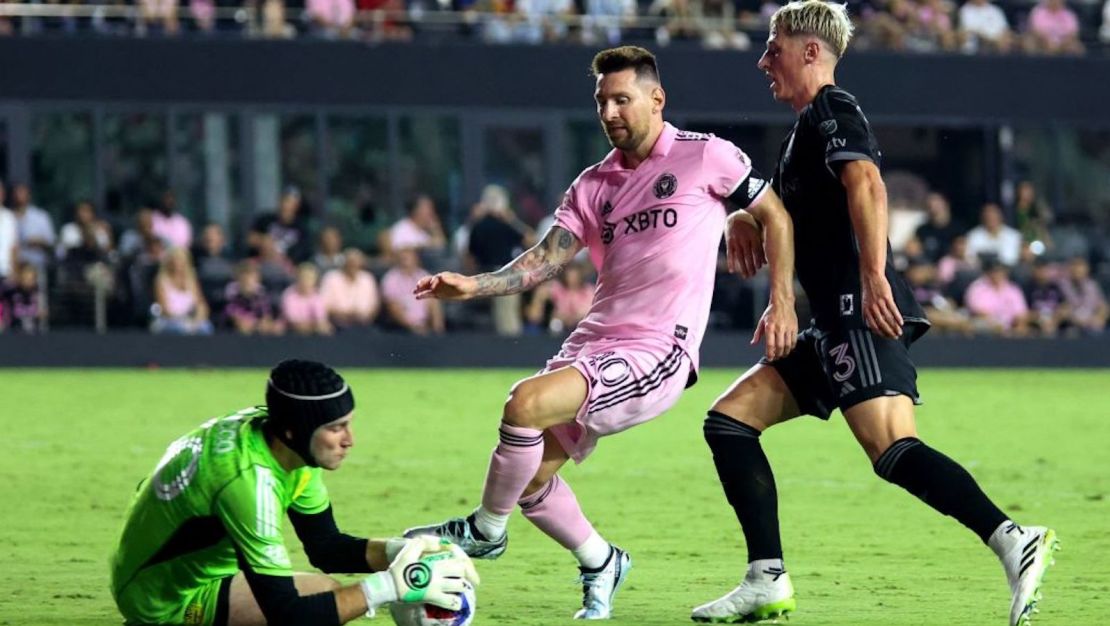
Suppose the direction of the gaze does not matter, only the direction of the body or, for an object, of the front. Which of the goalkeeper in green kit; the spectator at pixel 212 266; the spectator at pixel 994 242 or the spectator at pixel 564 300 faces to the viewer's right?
the goalkeeper in green kit

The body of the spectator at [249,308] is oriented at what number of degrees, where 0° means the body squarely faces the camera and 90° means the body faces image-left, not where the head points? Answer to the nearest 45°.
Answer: approximately 0°

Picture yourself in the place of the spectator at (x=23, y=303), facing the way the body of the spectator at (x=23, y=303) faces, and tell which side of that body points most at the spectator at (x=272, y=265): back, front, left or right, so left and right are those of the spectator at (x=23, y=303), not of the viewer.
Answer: left

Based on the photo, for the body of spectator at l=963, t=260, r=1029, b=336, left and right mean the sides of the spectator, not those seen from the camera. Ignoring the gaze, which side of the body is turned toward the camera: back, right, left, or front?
front

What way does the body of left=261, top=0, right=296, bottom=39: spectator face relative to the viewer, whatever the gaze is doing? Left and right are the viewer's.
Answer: facing the viewer

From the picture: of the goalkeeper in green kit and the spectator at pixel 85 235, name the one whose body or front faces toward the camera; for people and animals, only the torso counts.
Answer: the spectator

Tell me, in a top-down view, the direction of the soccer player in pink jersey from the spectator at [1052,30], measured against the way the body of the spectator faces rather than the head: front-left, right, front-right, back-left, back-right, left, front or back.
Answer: front

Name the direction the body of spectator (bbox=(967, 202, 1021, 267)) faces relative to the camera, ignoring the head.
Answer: toward the camera

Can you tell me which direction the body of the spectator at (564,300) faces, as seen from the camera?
toward the camera

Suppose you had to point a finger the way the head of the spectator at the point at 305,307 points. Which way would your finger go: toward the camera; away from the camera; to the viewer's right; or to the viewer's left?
toward the camera

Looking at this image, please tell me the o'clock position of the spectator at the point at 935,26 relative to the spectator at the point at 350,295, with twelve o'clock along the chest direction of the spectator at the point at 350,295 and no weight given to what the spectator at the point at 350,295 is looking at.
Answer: the spectator at the point at 935,26 is roughly at 8 o'clock from the spectator at the point at 350,295.

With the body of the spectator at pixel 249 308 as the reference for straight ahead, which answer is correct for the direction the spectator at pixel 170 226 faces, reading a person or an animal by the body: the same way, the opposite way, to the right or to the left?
the same way

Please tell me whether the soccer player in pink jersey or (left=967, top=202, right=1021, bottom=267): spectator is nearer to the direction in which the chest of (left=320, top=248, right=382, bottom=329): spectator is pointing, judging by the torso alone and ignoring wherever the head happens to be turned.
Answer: the soccer player in pink jersey

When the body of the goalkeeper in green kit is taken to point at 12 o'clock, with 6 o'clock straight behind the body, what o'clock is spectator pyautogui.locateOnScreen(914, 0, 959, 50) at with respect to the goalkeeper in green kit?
The spectator is roughly at 10 o'clock from the goalkeeper in green kit.
